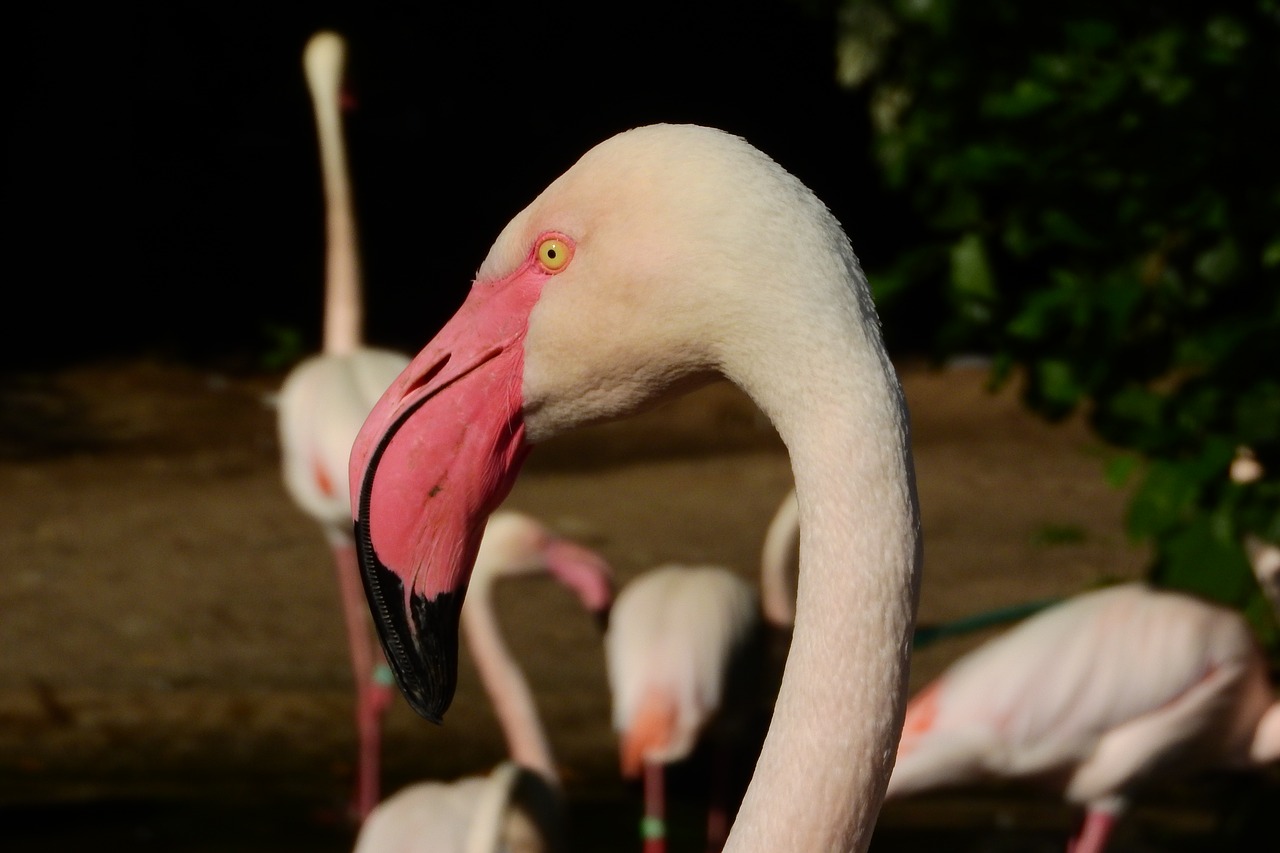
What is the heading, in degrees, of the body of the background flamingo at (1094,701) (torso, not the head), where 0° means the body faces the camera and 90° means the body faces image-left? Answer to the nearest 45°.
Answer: approximately 270°

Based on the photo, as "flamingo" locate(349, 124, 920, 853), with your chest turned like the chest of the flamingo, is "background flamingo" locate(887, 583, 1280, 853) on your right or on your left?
on your right

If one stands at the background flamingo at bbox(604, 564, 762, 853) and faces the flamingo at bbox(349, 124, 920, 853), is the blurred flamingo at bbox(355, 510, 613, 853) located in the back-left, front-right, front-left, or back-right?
front-right

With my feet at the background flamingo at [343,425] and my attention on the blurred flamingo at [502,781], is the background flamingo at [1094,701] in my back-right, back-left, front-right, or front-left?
front-left

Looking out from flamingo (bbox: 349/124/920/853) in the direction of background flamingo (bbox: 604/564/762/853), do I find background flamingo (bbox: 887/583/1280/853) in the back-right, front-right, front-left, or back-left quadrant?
front-right

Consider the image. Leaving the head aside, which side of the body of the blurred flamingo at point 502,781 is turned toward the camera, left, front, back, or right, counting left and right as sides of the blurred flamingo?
right

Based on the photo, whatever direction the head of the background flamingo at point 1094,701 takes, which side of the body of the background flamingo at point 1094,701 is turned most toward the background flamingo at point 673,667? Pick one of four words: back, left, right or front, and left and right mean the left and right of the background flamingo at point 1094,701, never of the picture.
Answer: back

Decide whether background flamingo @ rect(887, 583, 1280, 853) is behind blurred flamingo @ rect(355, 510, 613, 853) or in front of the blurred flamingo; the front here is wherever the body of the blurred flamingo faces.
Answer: in front

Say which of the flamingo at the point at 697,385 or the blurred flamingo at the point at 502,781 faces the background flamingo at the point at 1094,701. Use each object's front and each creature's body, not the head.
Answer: the blurred flamingo

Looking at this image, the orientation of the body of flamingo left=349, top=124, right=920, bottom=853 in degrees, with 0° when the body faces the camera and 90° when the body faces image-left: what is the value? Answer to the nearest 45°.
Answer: approximately 90°

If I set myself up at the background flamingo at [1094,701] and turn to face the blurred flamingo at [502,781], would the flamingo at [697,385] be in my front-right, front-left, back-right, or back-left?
front-left

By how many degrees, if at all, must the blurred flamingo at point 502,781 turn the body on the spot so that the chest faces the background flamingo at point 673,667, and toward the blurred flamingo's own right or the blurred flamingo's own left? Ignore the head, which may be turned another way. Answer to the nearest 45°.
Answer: approximately 45° to the blurred flamingo's own left
